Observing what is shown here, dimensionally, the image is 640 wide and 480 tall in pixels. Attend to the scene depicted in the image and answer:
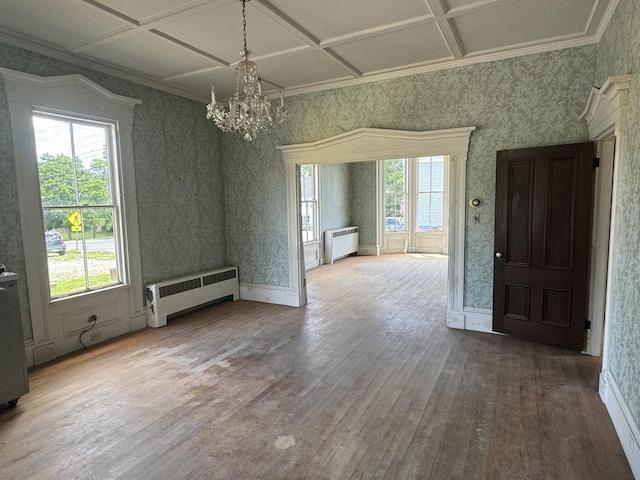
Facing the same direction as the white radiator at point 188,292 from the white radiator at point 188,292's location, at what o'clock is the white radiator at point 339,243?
the white radiator at point 339,243 is roughly at 9 o'clock from the white radiator at point 188,292.

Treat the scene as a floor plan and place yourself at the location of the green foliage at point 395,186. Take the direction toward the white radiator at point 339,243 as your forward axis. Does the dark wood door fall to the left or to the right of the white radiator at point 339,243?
left

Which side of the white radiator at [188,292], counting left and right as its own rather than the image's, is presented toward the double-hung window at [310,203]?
left

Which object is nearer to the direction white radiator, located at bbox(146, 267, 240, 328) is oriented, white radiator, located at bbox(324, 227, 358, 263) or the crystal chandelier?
the crystal chandelier

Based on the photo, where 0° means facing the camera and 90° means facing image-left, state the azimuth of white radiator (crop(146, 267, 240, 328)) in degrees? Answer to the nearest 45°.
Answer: approximately 315°

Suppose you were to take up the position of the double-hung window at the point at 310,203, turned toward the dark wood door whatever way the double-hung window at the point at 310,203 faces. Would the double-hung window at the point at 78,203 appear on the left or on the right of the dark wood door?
right

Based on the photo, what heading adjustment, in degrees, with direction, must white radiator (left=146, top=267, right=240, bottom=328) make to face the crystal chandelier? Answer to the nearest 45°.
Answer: approximately 45° to its right
